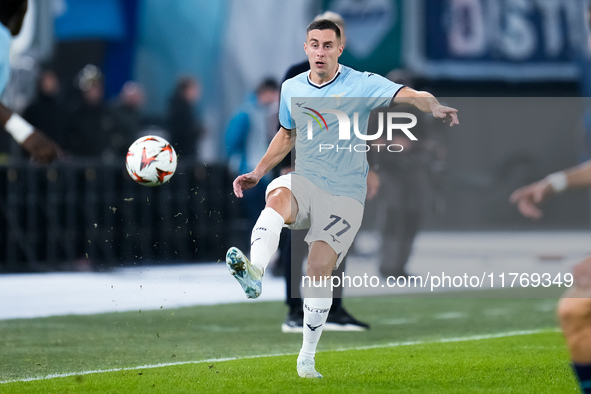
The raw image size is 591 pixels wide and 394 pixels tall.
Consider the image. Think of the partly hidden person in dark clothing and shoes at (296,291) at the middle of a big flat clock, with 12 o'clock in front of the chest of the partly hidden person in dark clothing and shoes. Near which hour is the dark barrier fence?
The dark barrier fence is roughly at 5 o'clock from the partly hidden person in dark clothing and shoes.

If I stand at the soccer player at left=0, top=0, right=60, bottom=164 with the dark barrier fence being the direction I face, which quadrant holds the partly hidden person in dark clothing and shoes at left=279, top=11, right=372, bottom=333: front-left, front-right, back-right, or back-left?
front-right

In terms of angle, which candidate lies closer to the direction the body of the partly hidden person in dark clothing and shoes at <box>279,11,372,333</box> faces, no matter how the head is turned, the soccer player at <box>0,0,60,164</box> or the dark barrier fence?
the soccer player

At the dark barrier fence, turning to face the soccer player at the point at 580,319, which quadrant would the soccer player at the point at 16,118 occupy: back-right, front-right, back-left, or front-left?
front-right

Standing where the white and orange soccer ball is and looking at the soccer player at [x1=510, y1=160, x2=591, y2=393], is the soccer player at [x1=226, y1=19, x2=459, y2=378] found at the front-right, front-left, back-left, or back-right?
front-left

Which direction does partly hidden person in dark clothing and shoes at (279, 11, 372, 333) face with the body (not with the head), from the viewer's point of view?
toward the camera

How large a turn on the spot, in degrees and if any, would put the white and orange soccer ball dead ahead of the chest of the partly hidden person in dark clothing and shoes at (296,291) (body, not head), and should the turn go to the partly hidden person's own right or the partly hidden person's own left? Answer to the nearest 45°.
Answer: approximately 45° to the partly hidden person's own right

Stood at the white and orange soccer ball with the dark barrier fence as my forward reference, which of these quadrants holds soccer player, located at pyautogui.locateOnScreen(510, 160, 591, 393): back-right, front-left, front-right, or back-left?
back-right

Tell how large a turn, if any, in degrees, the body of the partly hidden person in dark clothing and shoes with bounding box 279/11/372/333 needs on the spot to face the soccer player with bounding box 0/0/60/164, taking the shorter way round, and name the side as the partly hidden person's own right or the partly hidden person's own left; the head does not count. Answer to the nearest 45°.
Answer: approximately 45° to the partly hidden person's own right

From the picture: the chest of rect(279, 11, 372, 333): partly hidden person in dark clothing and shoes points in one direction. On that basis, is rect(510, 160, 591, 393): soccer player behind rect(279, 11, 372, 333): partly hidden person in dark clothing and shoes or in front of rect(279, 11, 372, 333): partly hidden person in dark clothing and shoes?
in front
